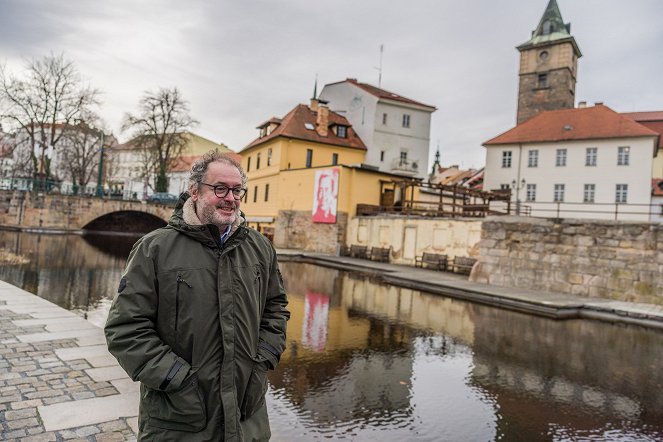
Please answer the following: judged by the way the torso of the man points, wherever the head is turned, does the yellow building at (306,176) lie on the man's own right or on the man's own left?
on the man's own left

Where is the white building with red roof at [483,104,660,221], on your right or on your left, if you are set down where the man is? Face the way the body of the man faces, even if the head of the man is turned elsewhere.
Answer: on your left

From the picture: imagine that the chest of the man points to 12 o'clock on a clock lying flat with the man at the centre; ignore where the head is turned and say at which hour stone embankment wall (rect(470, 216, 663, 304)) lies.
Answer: The stone embankment wall is roughly at 9 o'clock from the man.

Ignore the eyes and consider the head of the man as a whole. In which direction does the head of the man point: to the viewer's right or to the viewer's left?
to the viewer's right

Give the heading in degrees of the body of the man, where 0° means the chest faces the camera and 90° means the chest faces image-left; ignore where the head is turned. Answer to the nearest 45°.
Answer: approximately 315°

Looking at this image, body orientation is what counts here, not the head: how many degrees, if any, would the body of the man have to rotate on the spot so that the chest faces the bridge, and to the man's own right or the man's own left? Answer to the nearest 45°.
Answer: approximately 135° to the man's own left
